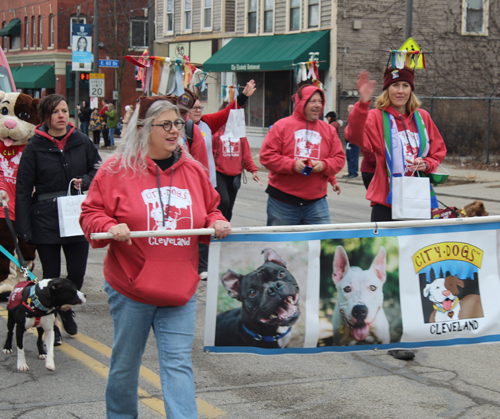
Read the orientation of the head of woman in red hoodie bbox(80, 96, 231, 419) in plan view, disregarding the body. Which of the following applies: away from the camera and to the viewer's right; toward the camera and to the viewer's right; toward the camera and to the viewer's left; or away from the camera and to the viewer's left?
toward the camera and to the viewer's right

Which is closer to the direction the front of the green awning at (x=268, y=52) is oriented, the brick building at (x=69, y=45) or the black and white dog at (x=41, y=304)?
the black and white dog

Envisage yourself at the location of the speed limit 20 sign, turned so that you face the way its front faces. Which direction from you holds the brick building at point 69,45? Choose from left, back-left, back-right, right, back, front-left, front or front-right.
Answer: back

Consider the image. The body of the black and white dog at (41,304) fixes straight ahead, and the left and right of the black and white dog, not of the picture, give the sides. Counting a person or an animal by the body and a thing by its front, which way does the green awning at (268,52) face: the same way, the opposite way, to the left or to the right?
to the right

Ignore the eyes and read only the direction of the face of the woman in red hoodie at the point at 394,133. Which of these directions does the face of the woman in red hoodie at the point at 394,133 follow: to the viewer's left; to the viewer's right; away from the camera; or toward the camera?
toward the camera

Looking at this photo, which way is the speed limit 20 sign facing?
toward the camera

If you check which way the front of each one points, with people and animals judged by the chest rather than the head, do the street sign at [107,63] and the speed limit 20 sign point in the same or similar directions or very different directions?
same or similar directions

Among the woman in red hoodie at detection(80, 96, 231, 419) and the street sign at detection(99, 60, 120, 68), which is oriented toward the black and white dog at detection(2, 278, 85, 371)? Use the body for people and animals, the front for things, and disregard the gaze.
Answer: the street sign

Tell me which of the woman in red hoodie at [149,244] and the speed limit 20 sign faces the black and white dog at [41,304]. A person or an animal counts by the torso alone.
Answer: the speed limit 20 sign

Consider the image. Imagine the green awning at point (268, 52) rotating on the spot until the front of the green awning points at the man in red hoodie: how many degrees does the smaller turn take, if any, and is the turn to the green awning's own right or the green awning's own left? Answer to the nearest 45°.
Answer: approximately 45° to the green awning's own left

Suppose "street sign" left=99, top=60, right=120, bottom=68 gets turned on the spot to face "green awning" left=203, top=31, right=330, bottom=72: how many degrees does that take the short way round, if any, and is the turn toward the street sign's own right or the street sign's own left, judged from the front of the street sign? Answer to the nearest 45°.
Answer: approximately 45° to the street sign's own left

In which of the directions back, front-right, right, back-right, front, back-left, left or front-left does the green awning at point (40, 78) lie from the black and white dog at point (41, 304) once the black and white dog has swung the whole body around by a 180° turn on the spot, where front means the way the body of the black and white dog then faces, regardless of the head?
front-right

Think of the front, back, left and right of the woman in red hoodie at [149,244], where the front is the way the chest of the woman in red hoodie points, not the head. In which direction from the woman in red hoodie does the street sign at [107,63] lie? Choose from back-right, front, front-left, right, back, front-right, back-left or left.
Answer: back-left

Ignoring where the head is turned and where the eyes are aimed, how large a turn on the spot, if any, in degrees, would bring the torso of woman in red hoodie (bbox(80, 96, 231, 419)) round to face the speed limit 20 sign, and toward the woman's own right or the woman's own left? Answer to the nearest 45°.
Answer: approximately 135° to the woman's own left

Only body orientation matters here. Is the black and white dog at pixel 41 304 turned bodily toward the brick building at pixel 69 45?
no

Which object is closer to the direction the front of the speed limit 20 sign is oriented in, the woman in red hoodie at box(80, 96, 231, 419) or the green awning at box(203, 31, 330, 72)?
the woman in red hoodie

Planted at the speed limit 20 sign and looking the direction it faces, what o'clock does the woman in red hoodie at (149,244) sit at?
The woman in red hoodie is roughly at 12 o'clock from the speed limit 20 sign.

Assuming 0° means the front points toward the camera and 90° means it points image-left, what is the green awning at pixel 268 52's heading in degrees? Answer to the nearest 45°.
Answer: approximately 45°

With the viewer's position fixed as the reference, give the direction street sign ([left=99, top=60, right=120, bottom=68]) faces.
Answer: facing the viewer
